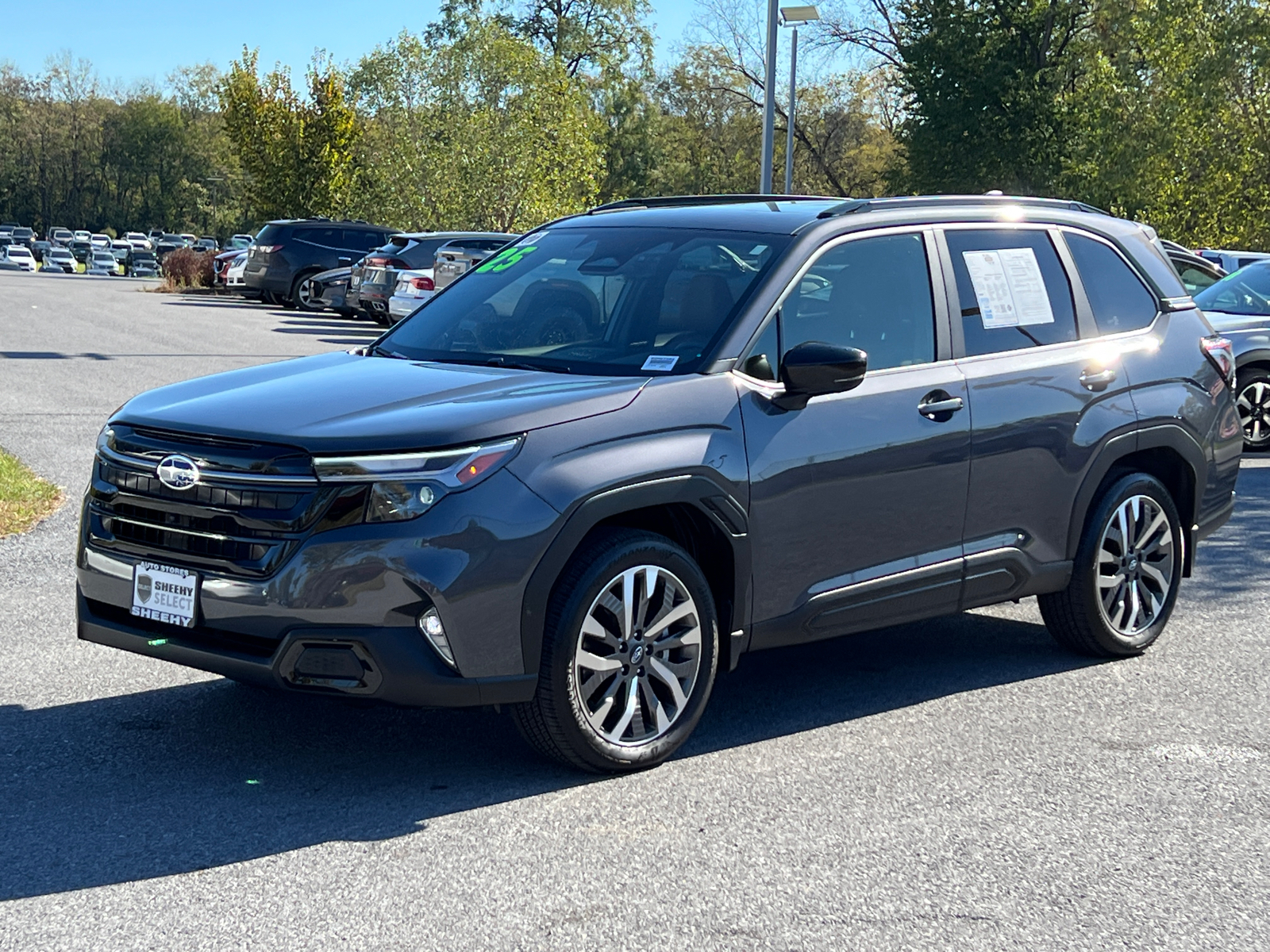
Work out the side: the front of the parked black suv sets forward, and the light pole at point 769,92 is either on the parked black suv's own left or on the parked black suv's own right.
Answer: on the parked black suv's own right

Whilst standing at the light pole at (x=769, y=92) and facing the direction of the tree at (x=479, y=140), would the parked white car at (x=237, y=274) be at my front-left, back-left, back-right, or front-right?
front-left

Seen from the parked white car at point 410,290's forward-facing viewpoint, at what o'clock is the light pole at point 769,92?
The light pole is roughly at 3 o'clock from the parked white car.

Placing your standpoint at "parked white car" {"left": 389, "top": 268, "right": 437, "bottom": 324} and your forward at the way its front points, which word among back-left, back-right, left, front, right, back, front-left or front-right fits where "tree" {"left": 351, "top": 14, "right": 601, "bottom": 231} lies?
front-left

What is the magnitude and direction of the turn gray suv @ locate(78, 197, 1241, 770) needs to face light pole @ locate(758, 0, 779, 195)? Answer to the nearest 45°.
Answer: approximately 135° to its right

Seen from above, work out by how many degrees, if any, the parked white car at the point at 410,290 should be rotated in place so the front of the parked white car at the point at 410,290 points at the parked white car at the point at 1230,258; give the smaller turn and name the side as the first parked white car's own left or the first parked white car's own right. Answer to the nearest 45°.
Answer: approximately 90° to the first parked white car's own right

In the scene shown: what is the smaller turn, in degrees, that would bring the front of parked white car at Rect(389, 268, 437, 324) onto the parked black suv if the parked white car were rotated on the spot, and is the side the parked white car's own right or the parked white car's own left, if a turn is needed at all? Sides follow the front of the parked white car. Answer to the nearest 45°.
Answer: approximately 45° to the parked white car's own left

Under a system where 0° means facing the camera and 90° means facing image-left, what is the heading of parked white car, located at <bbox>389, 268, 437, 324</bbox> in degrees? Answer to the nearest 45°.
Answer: approximately 225°

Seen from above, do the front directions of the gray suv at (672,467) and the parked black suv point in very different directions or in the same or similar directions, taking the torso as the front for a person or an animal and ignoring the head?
very different directions

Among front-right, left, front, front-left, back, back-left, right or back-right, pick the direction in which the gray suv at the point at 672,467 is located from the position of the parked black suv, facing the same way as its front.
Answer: back-right

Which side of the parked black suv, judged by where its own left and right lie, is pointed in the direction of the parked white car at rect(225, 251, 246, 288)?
left

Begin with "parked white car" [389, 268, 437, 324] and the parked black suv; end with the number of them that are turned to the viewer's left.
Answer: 0

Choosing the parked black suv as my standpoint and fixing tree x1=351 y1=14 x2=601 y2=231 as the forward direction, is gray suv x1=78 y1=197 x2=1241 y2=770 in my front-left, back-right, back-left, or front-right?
back-right

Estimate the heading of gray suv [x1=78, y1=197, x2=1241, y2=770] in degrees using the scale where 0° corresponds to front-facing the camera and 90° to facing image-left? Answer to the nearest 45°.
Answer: approximately 45°

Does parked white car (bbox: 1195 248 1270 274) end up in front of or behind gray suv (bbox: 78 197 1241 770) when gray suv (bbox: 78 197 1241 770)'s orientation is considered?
behind

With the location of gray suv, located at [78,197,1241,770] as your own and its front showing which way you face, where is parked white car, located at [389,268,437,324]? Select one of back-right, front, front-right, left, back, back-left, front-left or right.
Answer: back-right

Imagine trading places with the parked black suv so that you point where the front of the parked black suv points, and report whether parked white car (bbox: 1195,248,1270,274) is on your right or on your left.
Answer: on your right
